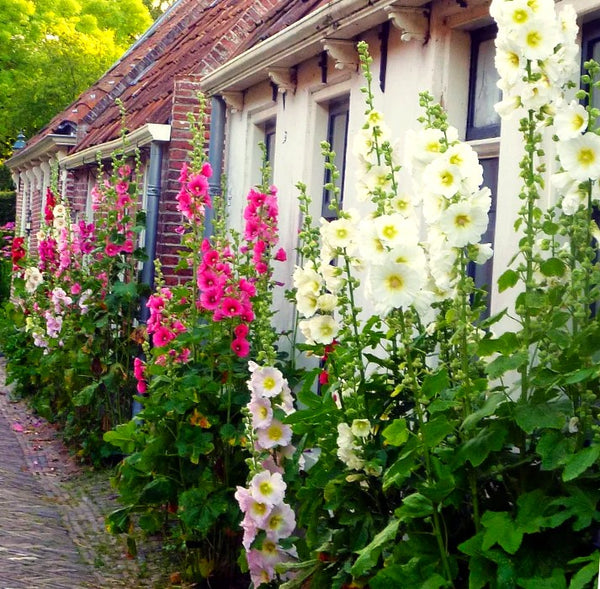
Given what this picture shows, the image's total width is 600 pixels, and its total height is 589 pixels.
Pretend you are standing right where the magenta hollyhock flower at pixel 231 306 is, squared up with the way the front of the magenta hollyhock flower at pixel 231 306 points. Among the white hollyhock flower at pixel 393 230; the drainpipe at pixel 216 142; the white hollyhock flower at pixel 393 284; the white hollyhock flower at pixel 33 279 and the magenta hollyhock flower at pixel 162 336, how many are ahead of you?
2

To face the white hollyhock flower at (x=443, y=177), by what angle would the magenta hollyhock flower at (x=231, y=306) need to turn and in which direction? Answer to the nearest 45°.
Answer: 0° — it already faces it

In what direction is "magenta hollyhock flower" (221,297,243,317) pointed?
toward the camera

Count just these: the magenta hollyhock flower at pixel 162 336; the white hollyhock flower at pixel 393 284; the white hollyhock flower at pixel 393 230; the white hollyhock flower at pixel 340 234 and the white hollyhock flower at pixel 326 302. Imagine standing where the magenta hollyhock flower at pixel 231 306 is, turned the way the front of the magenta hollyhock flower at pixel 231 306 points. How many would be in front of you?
4

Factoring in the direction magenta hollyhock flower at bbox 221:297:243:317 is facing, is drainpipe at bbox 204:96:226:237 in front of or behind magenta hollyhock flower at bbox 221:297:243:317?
behind

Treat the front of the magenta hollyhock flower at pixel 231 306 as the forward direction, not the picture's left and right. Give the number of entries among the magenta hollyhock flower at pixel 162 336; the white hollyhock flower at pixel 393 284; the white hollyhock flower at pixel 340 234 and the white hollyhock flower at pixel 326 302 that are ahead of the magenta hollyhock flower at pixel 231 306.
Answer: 3

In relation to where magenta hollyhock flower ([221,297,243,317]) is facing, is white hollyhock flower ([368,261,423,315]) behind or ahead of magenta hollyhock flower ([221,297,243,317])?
ahead

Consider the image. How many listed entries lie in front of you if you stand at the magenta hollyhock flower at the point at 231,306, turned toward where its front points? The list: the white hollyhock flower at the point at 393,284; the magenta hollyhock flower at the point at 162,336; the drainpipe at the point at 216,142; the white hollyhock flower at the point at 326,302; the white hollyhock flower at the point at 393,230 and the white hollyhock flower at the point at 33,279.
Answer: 3

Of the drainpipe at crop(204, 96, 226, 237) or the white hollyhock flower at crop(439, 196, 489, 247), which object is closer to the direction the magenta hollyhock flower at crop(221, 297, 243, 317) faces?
the white hollyhock flower

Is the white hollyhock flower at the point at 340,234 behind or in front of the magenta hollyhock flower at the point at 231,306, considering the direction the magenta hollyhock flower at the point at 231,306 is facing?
in front

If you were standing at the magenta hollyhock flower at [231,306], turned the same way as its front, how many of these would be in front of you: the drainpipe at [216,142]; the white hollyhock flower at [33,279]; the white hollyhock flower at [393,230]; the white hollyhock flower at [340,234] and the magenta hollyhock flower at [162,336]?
2

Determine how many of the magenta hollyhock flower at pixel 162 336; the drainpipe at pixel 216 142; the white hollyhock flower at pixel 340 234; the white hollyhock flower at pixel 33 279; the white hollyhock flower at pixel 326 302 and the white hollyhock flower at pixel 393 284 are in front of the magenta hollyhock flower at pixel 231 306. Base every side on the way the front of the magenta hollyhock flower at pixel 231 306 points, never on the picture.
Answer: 3

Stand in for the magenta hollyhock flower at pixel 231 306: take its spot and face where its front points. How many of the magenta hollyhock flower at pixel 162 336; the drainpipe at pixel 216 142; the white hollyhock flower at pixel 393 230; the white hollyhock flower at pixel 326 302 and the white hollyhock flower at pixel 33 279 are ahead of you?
2

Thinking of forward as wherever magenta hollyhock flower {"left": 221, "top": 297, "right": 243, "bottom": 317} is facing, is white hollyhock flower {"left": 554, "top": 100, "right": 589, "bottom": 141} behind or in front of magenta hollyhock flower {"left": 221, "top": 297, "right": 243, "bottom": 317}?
in front
